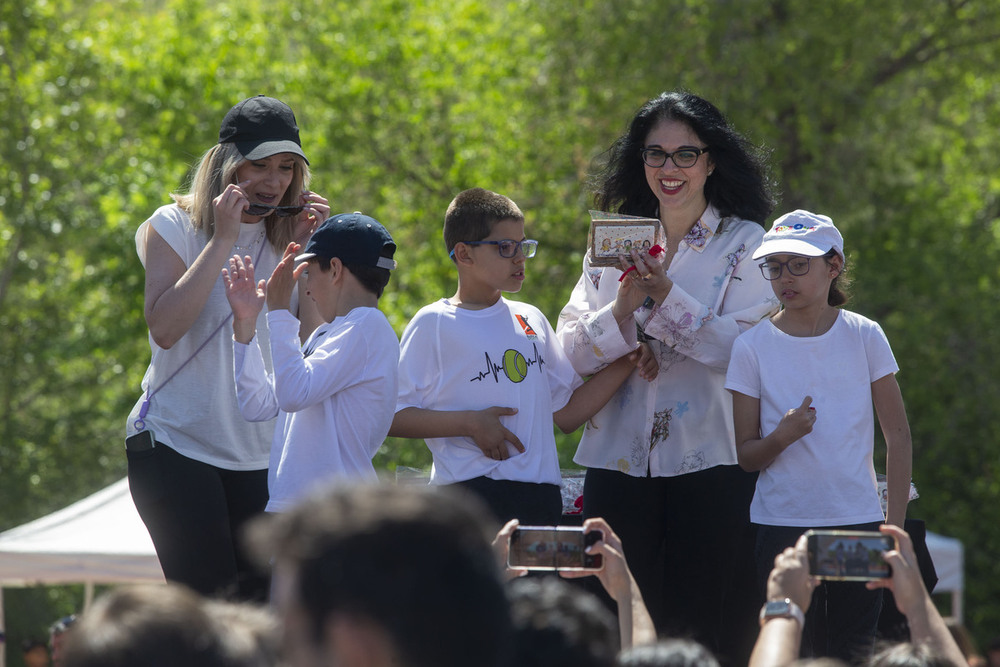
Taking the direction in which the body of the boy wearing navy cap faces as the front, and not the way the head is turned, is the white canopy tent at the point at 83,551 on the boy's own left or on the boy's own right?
on the boy's own right

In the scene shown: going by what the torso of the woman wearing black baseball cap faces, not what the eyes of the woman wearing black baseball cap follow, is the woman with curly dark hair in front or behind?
in front

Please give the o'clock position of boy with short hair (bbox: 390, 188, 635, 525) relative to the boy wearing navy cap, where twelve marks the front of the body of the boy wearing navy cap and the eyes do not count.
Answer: The boy with short hair is roughly at 5 o'clock from the boy wearing navy cap.

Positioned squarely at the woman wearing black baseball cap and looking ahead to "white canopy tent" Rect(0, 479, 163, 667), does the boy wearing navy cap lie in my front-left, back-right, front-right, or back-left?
back-right

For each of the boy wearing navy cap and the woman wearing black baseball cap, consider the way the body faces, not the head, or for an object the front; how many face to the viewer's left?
1

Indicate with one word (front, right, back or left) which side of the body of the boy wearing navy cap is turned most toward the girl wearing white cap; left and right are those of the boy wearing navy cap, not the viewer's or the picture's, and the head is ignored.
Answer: back

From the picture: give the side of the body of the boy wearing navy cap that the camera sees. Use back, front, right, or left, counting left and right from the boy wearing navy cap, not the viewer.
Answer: left

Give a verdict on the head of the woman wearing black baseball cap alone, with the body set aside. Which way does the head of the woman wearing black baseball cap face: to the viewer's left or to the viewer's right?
to the viewer's right

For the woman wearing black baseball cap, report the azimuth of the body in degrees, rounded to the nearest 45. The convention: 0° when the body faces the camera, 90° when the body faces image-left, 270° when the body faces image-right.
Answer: approximately 315°
